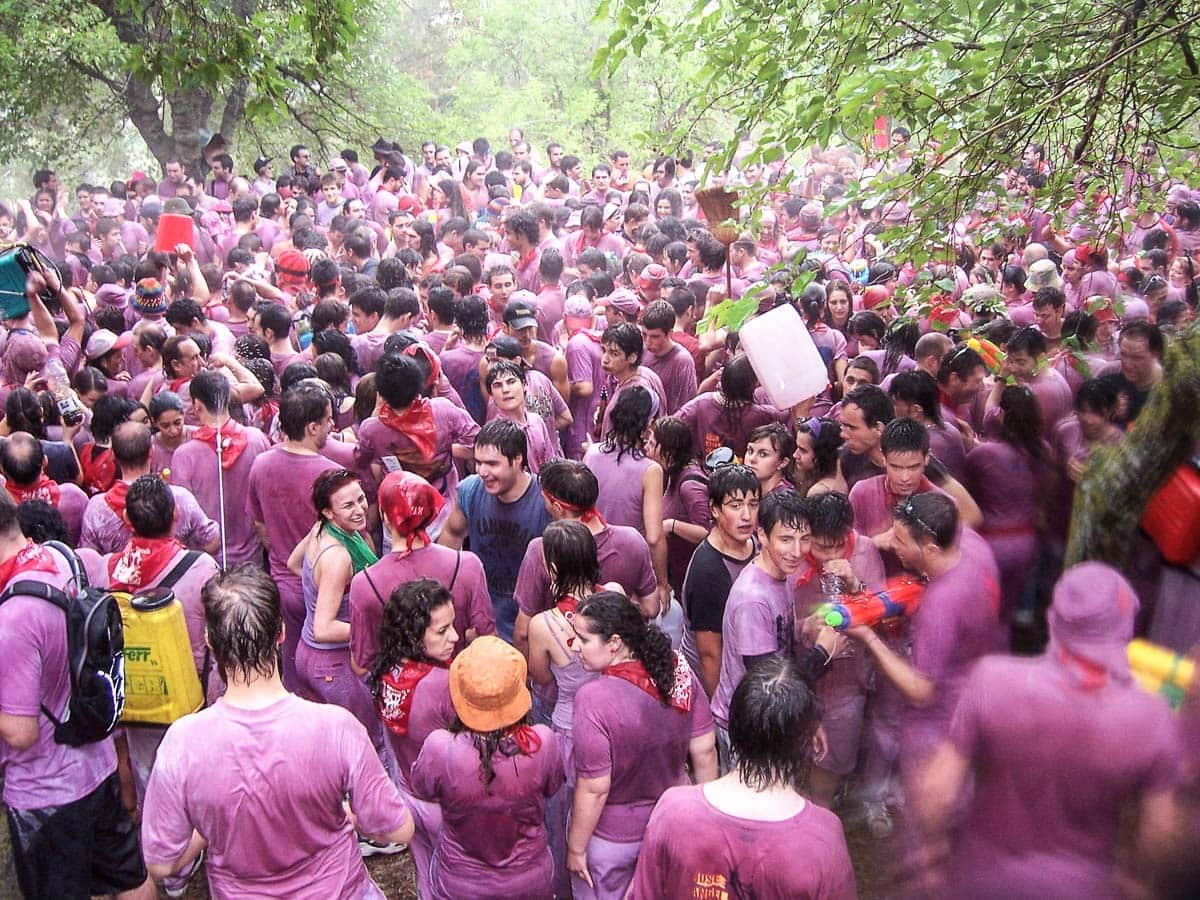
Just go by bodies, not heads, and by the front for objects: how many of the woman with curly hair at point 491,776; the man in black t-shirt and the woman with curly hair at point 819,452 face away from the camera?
1

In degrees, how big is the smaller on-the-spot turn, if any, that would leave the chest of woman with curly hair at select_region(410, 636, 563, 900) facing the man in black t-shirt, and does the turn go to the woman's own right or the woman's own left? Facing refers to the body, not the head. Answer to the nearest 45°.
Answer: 0° — they already face them

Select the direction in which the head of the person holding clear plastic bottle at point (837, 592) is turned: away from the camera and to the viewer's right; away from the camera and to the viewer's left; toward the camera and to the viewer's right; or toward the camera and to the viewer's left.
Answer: toward the camera and to the viewer's left

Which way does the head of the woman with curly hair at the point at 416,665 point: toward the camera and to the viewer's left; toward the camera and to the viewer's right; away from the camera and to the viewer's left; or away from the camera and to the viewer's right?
toward the camera and to the viewer's right

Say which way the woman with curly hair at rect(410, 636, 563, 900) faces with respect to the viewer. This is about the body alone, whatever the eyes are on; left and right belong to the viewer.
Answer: facing away from the viewer

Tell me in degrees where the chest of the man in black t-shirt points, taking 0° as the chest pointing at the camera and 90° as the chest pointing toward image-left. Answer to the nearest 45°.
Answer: approximately 315°
